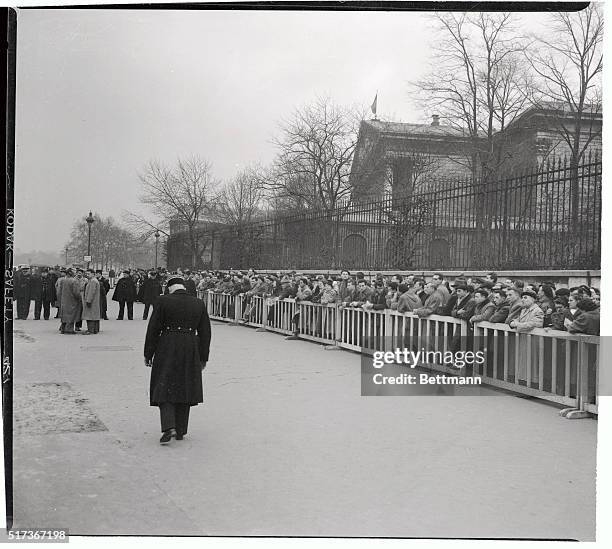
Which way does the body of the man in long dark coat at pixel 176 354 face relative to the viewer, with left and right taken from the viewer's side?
facing away from the viewer

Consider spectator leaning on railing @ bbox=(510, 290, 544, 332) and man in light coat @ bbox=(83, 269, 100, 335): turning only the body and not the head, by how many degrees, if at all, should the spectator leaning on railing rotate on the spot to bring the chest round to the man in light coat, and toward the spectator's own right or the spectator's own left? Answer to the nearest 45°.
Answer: approximately 45° to the spectator's own right

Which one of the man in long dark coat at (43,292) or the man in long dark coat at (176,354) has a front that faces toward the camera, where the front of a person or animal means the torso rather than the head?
the man in long dark coat at (43,292)

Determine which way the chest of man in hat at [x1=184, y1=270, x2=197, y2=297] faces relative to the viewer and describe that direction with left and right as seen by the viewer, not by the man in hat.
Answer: facing the viewer and to the left of the viewer

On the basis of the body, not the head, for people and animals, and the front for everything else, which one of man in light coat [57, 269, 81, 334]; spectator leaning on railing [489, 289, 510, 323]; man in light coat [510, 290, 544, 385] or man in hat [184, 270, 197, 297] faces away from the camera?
man in light coat [57, 269, 81, 334]

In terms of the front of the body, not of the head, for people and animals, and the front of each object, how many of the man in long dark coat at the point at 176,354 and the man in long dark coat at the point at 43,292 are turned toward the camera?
1

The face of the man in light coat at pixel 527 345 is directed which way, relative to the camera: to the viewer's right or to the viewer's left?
to the viewer's left

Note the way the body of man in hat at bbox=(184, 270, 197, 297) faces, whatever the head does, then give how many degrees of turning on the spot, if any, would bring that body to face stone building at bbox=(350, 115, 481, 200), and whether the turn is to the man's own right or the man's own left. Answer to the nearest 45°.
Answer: approximately 135° to the man's own left
